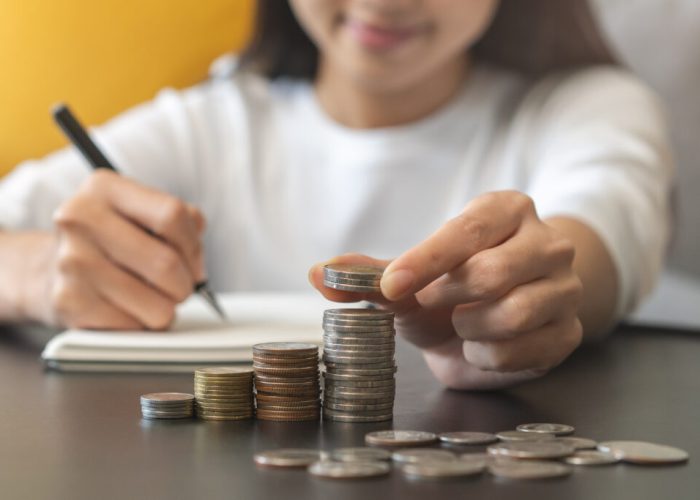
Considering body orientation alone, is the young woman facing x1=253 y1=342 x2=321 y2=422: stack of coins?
yes

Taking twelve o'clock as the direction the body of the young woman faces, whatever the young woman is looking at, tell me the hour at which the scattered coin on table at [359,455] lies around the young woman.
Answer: The scattered coin on table is roughly at 12 o'clock from the young woman.

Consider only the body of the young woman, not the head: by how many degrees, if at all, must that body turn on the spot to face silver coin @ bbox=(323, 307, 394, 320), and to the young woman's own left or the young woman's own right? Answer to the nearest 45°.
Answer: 0° — they already face it

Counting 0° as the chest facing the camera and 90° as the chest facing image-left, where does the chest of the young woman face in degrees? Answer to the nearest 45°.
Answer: approximately 0°

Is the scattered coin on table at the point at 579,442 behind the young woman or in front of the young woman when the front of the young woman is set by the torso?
in front

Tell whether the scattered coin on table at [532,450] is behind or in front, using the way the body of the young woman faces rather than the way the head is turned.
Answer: in front

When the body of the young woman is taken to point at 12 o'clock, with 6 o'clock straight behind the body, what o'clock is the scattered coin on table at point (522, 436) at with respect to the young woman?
The scattered coin on table is roughly at 12 o'clock from the young woman.

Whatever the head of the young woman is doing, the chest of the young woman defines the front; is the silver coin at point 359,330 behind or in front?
in front

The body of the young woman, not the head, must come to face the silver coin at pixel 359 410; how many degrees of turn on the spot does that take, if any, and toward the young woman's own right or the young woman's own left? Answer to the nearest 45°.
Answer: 0° — they already face it

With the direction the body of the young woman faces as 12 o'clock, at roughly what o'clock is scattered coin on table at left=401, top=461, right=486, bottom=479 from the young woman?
The scattered coin on table is roughly at 12 o'clock from the young woman.

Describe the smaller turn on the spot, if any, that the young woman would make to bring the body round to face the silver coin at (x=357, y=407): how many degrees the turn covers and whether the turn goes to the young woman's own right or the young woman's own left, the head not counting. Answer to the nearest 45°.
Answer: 0° — they already face it
